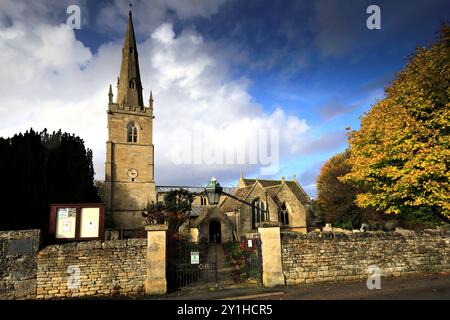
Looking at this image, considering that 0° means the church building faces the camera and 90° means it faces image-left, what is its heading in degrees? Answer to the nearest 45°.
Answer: approximately 0°

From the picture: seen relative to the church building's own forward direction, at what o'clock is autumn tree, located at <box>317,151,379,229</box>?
The autumn tree is roughly at 9 o'clock from the church building.

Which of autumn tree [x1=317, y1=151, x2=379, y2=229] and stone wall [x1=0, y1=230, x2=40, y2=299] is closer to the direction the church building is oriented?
the stone wall

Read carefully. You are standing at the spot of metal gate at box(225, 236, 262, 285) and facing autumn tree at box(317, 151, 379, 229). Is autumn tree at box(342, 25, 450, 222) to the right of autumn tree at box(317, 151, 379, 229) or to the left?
right

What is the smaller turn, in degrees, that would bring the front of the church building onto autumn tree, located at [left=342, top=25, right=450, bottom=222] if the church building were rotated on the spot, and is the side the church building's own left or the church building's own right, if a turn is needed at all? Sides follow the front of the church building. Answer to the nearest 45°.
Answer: approximately 45° to the church building's own left
